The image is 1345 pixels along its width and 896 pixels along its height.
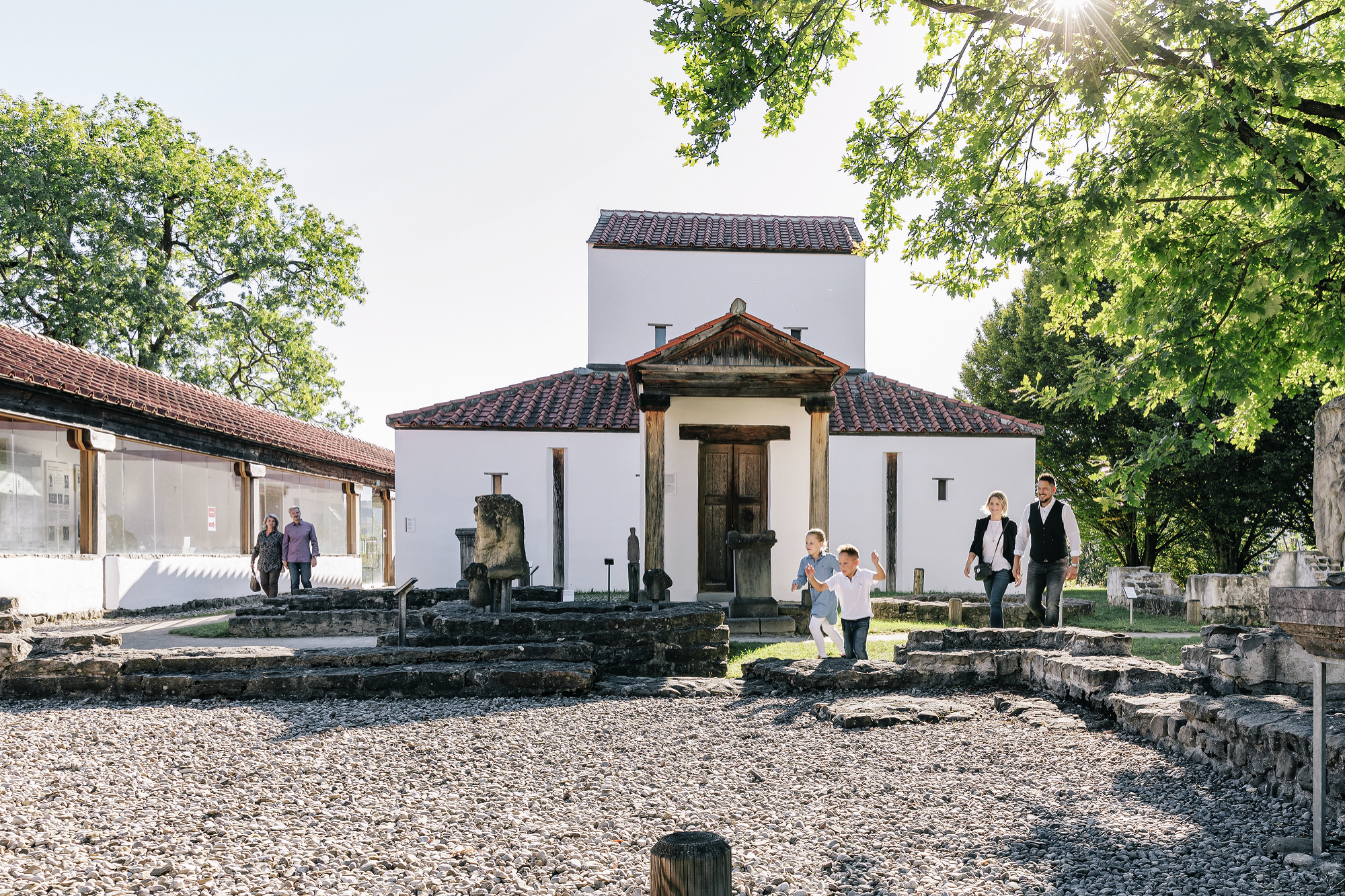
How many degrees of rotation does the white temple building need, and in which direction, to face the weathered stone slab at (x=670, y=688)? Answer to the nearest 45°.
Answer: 0° — it already faces it

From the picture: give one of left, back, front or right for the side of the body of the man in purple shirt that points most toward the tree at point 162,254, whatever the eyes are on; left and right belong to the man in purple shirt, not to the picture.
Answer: back

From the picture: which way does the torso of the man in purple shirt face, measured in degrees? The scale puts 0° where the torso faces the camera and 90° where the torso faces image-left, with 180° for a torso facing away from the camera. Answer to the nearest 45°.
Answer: approximately 0°

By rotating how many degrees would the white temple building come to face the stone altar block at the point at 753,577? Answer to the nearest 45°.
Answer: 0° — it already faces it

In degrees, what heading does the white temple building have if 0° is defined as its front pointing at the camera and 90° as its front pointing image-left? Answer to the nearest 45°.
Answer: approximately 0°

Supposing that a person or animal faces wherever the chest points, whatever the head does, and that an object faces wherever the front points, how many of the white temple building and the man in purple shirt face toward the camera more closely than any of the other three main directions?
2

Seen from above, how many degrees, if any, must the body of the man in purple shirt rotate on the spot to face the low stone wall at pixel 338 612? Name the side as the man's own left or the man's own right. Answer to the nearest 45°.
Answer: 0° — they already face it
